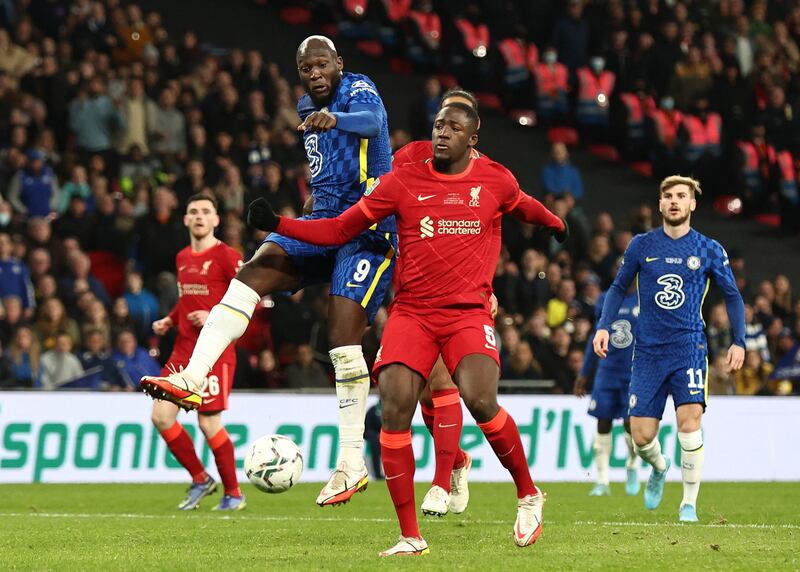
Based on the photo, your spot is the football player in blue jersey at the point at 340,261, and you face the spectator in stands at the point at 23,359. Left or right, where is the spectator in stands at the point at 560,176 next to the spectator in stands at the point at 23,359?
right

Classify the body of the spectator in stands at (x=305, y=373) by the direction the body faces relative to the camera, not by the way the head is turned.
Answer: toward the camera

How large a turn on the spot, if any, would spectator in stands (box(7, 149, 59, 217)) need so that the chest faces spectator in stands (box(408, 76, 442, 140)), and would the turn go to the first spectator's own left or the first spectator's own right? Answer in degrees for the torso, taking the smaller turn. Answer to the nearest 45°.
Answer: approximately 90° to the first spectator's own left

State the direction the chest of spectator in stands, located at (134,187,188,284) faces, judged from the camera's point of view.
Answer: toward the camera

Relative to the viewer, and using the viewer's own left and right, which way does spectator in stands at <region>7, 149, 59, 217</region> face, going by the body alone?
facing the viewer

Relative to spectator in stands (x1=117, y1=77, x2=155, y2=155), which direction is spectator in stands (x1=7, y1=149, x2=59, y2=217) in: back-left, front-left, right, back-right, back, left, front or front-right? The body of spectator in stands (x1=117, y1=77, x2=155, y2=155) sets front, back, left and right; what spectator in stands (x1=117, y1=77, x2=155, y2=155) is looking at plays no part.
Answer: front-right

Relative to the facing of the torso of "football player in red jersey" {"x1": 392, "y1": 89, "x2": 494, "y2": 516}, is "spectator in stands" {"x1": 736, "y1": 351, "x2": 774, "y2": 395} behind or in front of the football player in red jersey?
behind

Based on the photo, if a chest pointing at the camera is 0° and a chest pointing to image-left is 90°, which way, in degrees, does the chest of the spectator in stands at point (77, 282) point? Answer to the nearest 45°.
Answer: approximately 0°
